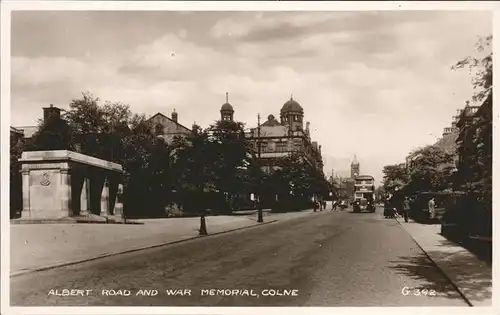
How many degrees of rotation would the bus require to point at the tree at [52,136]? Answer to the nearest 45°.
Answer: approximately 45° to its right

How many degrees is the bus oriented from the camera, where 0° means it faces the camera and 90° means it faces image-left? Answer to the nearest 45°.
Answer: approximately 0°

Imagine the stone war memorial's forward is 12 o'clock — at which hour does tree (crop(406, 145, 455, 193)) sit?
The tree is roughly at 11 o'clock from the stone war memorial.

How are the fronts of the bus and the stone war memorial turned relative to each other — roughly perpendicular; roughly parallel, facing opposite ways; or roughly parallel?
roughly perpendicular

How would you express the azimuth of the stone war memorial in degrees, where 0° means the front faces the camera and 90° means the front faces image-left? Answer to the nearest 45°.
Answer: approximately 315°
